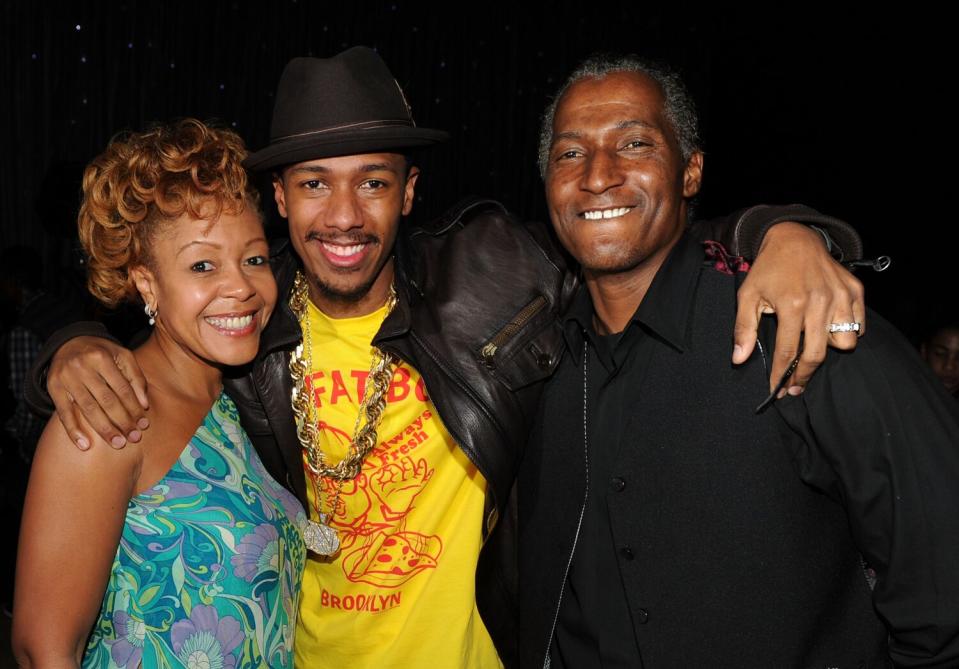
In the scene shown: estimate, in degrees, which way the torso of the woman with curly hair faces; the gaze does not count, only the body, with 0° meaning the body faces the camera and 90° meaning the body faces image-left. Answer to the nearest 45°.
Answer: approximately 315°

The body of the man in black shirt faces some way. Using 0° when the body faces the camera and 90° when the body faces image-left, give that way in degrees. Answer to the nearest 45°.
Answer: approximately 45°

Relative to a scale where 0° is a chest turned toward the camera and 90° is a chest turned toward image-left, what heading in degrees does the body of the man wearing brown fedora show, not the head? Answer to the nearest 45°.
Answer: approximately 0°

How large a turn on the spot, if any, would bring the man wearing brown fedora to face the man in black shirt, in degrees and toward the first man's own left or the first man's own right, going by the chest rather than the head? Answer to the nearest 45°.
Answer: approximately 45° to the first man's own left
